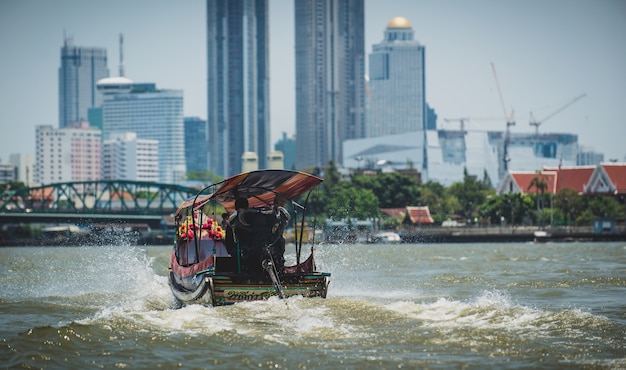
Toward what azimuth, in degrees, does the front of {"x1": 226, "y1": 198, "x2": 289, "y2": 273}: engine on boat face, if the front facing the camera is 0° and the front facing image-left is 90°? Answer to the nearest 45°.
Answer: approximately 180°
